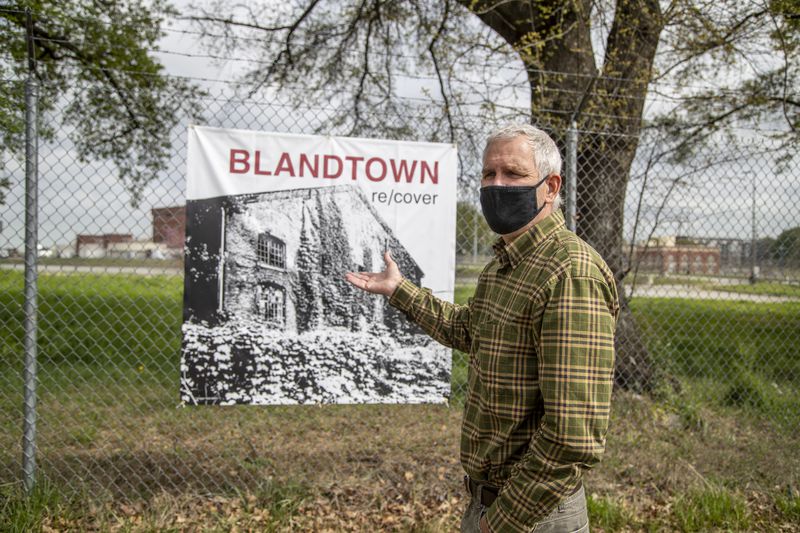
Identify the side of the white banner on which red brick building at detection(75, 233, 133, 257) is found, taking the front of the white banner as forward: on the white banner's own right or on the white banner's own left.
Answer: on the white banner's own right

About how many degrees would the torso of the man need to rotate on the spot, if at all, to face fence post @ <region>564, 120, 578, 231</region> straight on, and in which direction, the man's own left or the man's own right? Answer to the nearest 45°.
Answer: approximately 135° to the man's own right

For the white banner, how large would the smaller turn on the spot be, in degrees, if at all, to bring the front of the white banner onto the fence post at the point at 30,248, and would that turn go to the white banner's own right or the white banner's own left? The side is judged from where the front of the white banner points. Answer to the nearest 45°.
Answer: approximately 90° to the white banner's own right

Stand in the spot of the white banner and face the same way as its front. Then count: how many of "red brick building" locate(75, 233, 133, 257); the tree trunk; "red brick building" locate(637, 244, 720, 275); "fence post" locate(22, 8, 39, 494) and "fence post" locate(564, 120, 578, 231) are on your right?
2

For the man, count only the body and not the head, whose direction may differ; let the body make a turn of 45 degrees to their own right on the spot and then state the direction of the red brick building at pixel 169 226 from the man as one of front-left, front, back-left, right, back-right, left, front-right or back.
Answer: front-right

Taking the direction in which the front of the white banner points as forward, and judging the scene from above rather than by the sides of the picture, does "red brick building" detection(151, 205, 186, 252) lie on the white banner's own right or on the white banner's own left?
on the white banner's own right
